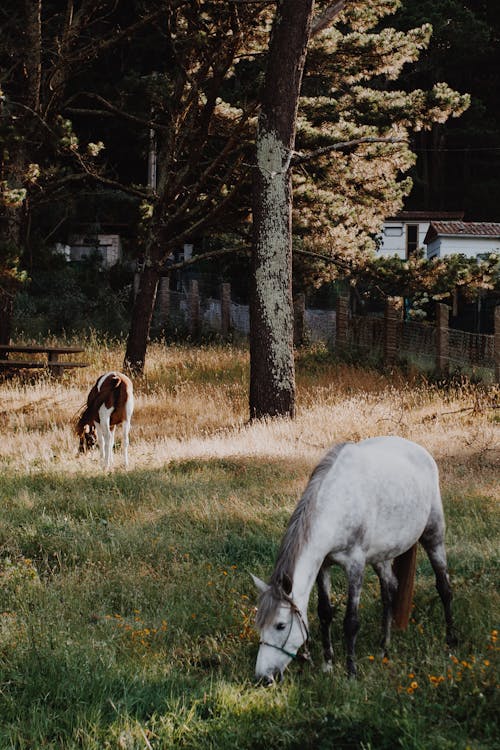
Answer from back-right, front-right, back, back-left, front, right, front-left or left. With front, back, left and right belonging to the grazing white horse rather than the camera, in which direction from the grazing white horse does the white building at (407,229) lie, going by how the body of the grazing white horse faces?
back-right

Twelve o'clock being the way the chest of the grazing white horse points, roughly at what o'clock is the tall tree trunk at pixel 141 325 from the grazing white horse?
The tall tree trunk is roughly at 4 o'clock from the grazing white horse.

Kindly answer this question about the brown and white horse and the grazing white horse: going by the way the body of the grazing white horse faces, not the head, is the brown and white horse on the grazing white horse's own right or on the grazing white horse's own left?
on the grazing white horse's own right

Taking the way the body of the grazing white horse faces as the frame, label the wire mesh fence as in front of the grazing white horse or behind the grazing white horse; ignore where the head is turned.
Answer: behind

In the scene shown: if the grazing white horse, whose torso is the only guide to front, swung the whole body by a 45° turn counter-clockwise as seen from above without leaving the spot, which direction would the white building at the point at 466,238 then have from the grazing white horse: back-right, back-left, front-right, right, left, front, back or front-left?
back

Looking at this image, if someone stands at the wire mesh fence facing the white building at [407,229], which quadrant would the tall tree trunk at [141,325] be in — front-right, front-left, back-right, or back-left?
back-left

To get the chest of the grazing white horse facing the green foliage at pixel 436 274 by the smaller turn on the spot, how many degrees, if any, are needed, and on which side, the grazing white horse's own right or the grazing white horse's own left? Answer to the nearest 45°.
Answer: approximately 135° to the grazing white horse's own right

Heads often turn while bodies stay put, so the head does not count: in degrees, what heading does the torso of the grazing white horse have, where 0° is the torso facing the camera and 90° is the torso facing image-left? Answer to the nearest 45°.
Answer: approximately 45°

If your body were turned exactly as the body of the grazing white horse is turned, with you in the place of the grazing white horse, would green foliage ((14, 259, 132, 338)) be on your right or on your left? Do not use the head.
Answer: on your right

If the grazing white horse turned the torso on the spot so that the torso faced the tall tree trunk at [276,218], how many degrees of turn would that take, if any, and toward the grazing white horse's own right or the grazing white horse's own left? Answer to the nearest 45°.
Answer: approximately 135° to the grazing white horse's own right

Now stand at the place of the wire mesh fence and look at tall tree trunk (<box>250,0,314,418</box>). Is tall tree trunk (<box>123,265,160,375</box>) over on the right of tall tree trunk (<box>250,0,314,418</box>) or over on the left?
right
